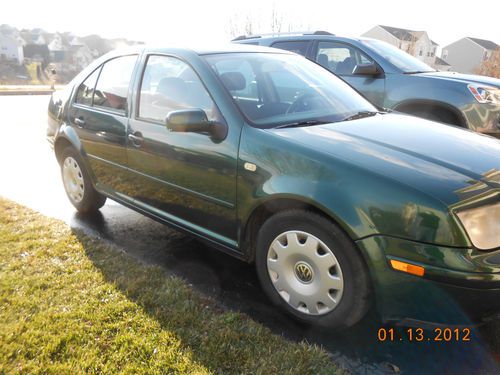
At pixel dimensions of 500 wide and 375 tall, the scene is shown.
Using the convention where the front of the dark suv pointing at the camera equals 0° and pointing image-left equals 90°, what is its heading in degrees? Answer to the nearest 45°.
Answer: approximately 315°

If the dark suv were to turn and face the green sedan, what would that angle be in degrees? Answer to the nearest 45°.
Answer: approximately 45° to its right

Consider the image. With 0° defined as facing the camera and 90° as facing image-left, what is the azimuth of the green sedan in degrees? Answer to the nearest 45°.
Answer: approximately 315°

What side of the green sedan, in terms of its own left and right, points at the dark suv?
left

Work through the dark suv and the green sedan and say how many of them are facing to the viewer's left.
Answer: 0

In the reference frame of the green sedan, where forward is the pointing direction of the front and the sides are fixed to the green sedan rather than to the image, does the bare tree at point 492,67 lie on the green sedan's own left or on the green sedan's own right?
on the green sedan's own left
